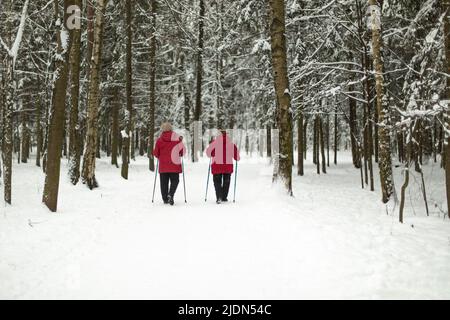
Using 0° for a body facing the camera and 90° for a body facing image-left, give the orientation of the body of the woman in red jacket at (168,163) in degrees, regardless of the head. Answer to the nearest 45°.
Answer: approximately 180°

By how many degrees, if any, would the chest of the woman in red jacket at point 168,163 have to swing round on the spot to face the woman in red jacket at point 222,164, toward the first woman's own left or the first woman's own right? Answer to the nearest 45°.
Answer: approximately 90° to the first woman's own right
